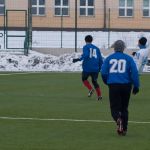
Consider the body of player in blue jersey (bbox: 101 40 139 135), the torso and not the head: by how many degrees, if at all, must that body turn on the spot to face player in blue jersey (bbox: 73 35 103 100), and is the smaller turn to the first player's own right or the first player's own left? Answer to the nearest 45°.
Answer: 0° — they already face them

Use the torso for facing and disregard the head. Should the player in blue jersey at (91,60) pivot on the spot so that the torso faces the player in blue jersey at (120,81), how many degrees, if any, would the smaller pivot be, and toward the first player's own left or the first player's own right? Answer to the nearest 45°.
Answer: approximately 135° to the first player's own left

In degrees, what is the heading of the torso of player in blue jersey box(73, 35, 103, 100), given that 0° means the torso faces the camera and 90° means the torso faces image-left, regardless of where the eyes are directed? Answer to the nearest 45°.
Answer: approximately 135°

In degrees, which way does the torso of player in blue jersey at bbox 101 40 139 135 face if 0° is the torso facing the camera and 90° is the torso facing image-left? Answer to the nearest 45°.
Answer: approximately 180°
